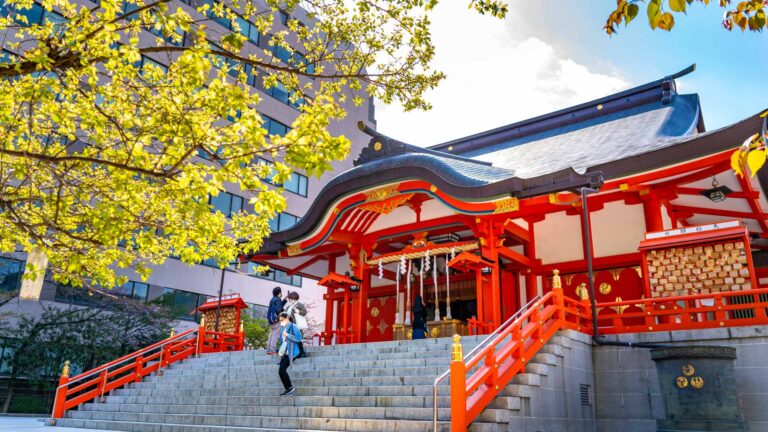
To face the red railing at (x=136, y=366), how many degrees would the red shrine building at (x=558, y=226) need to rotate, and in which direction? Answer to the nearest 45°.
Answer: approximately 45° to its right

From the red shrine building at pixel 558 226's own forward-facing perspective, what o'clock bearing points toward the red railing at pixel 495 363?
The red railing is roughly at 11 o'clock from the red shrine building.

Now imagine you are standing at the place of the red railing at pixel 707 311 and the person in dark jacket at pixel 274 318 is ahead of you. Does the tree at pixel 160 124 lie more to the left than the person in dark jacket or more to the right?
left

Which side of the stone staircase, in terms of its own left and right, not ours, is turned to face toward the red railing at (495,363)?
left

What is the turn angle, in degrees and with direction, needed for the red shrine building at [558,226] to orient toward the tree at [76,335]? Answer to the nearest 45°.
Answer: approximately 45° to its right

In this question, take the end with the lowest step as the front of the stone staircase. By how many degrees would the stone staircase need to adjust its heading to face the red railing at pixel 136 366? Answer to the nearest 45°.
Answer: approximately 90° to its right

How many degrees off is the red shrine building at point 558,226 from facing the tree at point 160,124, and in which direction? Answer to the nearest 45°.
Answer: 0° — it already faces it

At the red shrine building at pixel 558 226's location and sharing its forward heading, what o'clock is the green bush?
The green bush is roughly at 2 o'clock from the red shrine building.

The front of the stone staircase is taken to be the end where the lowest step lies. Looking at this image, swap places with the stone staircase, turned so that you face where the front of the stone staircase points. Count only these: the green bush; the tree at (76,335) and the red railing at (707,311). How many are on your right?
2

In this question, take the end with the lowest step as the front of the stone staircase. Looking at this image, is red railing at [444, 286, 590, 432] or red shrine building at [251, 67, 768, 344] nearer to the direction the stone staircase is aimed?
the red railing

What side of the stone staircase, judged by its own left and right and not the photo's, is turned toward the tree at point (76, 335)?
right

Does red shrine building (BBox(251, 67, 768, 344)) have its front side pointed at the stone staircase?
yes

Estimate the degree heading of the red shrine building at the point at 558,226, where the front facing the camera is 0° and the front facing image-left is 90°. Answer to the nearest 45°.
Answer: approximately 45°

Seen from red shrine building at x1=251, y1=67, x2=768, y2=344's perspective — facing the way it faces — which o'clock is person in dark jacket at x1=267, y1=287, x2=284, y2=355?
The person in dark jacket is roughly at 1 o'clock from the red shrine building.
